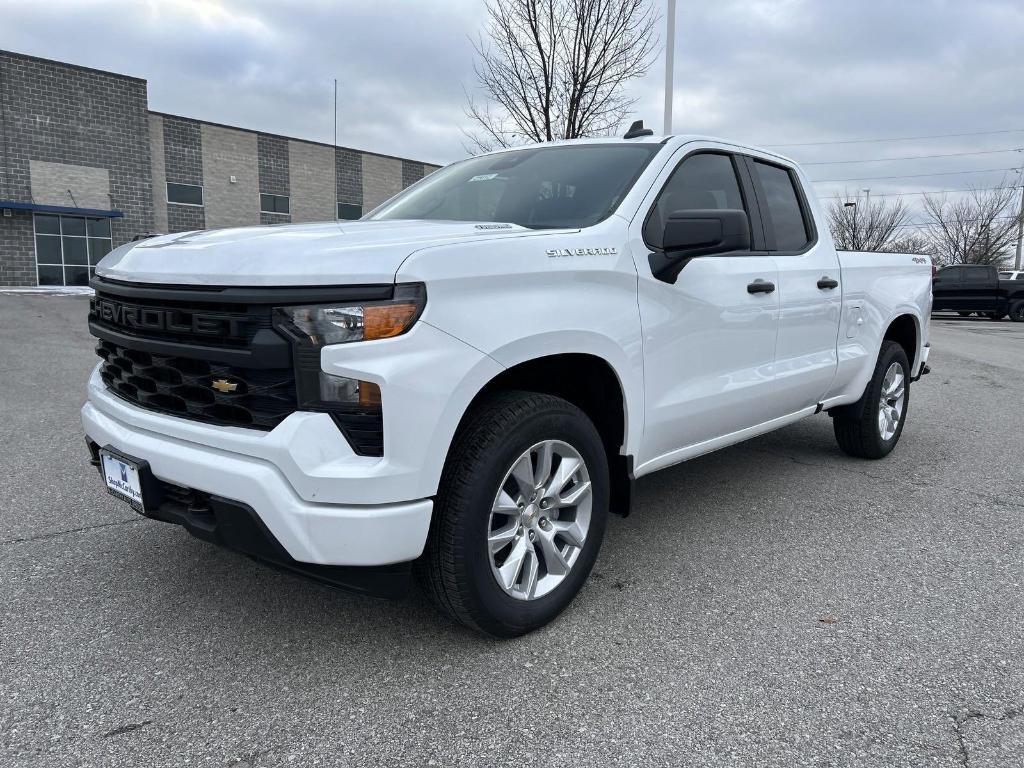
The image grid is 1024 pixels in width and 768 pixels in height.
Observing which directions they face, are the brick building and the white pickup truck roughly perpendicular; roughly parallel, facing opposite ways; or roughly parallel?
roughly perpendicular

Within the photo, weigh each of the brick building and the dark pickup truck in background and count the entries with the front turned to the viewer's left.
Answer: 1

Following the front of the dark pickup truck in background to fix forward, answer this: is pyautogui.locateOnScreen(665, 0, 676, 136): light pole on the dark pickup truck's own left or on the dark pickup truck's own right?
on the dark pickup truck's own left

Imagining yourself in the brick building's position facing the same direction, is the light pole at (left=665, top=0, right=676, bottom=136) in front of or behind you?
in front

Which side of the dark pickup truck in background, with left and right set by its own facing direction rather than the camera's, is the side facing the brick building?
front

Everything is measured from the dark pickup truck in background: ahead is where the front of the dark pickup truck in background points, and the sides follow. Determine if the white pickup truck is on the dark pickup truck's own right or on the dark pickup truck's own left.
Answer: on the dark pickup truck's own left

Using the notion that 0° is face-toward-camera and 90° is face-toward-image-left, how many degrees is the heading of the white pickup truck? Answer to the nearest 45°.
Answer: approximately 45°

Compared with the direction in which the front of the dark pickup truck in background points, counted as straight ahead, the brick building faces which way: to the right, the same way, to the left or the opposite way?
the opposite way

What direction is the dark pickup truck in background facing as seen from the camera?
to the viewer's left

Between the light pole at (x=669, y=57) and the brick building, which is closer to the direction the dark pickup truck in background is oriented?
the brick building

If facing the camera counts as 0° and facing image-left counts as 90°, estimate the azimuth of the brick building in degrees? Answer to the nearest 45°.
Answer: approximately 315°

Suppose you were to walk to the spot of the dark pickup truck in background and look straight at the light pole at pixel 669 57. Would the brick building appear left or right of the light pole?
right
